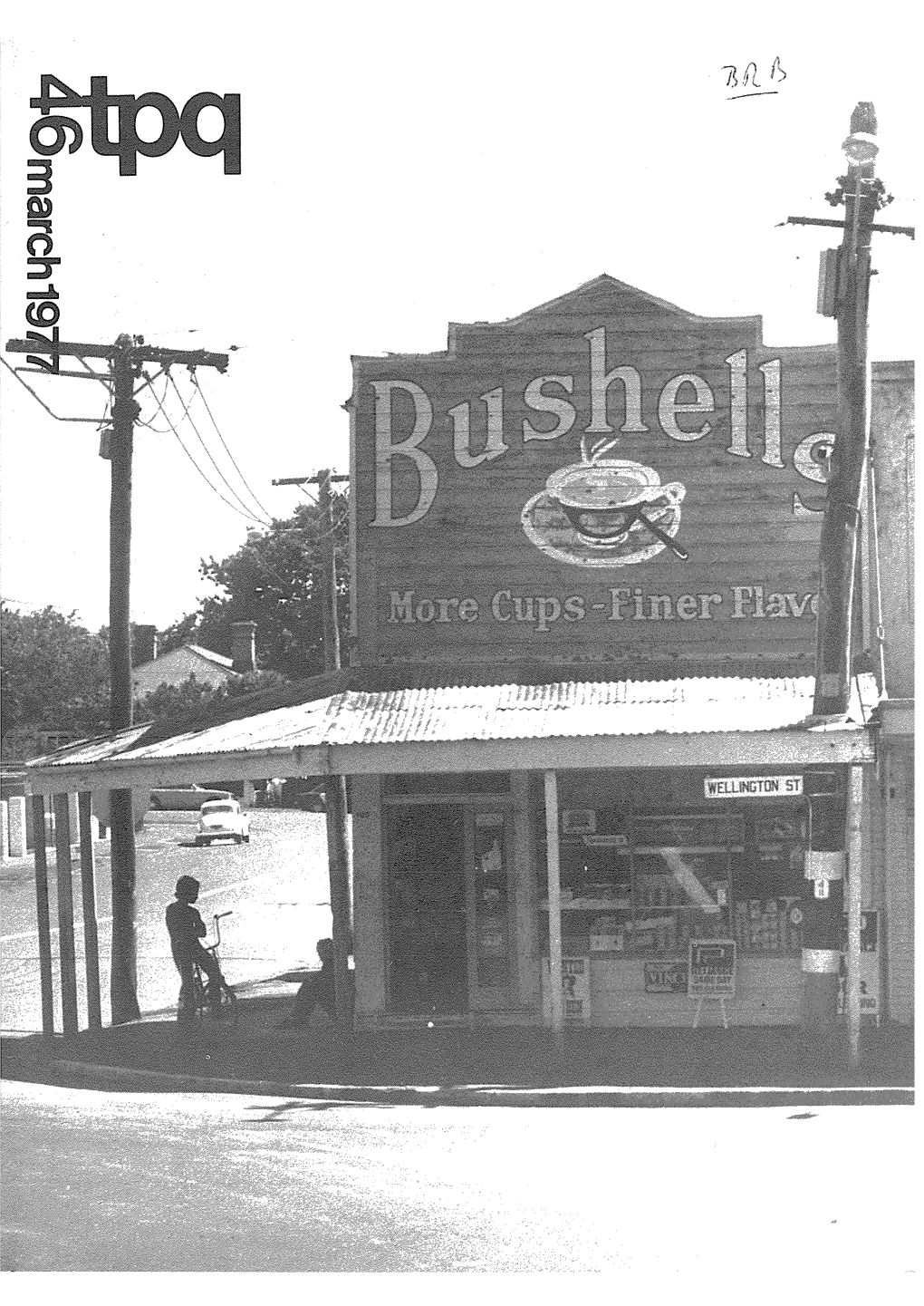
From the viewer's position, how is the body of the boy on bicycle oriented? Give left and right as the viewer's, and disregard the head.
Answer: facing the viewer and to the right of the viewer
